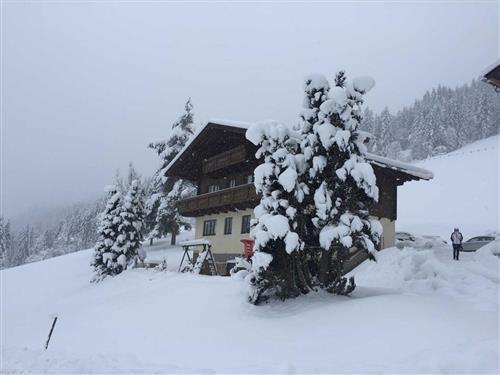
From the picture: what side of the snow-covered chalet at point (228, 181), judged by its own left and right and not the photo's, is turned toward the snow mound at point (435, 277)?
left

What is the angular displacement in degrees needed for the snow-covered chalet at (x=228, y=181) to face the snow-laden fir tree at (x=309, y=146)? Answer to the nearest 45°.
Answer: approximately 45° to its left

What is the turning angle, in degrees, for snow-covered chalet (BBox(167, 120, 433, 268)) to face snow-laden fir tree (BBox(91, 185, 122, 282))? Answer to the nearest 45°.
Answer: approximately 45° to its right

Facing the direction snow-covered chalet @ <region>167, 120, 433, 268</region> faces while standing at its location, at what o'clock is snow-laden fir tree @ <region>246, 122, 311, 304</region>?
The snow-laden fir tree is roughly at 10 o'clock from the snow-covered chalet.

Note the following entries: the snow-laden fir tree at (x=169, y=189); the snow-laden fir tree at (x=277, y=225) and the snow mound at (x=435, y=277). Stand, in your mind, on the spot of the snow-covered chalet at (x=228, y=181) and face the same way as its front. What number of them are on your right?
1

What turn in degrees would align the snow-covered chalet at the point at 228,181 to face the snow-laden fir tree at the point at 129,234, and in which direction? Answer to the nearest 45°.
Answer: approximately 45° to its right

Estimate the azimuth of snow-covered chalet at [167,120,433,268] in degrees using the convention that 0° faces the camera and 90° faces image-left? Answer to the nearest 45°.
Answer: approximately 45°

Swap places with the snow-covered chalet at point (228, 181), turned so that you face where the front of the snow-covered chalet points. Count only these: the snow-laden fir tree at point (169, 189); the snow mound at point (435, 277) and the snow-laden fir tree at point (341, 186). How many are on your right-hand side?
1

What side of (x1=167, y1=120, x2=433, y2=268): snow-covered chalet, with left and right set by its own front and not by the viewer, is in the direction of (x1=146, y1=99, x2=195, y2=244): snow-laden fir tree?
right
